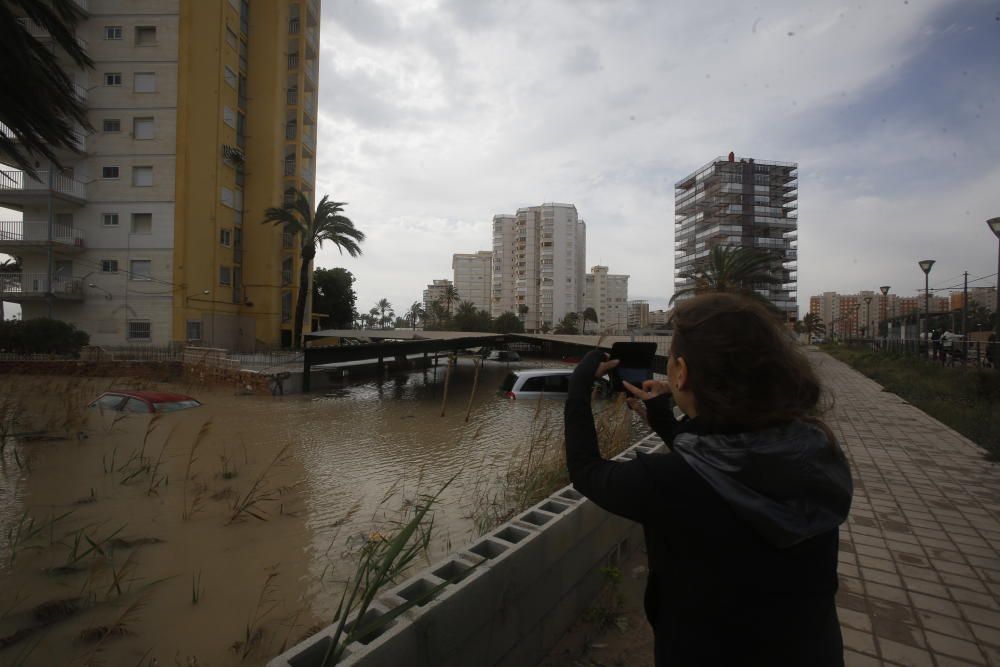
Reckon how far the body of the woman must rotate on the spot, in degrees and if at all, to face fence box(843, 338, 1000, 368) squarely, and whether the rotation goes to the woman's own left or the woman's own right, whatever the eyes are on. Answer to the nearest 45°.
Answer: approximately 45° to the woman's own right

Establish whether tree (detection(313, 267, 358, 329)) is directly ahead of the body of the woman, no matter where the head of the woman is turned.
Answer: yes

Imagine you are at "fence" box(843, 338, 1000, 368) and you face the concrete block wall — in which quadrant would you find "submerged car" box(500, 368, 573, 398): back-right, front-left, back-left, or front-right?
front-right

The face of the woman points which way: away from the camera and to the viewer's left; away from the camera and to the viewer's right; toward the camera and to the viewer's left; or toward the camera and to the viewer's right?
away from the camera and to the viewer's left

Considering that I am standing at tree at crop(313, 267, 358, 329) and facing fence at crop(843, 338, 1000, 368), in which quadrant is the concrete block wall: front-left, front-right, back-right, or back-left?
front-right

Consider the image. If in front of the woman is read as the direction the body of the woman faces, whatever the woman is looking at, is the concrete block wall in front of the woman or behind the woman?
in front

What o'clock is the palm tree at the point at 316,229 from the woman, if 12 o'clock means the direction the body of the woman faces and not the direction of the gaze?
The palm tree is roughly at 12 o'clock from the woman.

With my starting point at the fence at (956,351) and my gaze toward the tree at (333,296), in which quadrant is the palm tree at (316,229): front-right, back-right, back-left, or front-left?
front-left

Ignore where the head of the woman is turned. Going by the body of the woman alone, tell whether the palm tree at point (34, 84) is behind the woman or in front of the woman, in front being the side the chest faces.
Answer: in front

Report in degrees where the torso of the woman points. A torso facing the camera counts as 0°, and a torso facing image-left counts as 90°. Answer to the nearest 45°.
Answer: approximately 135°
